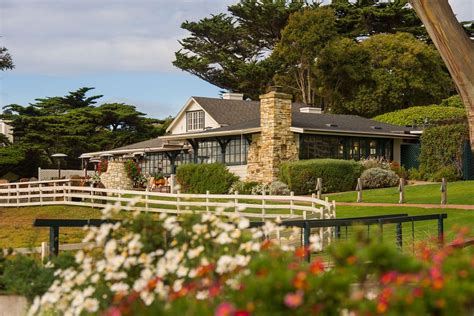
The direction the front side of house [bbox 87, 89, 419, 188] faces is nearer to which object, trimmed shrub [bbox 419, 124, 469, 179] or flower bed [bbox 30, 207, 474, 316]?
the flower bed

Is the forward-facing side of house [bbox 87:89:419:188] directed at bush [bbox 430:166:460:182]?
no

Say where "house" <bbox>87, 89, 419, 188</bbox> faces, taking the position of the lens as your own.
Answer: facing the viewer and to the left of the viewer

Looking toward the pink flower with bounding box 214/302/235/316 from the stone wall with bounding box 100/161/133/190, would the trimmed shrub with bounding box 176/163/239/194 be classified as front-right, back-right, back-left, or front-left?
front-left

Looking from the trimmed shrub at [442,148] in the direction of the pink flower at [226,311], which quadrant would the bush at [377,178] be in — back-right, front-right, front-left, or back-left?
front-right

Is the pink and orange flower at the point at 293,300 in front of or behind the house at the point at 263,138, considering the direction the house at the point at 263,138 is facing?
in front

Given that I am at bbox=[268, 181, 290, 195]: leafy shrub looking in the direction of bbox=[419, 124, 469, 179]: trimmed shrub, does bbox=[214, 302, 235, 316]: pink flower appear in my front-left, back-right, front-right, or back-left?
back-right
